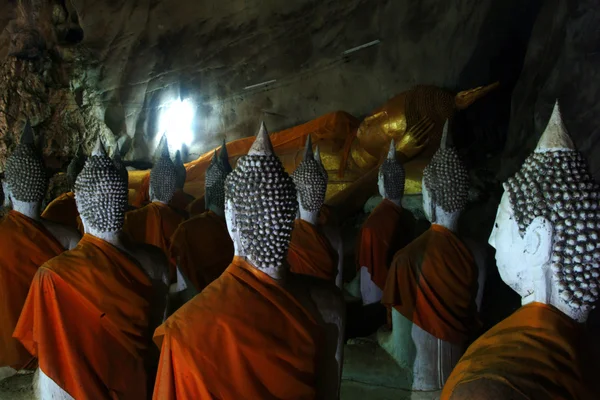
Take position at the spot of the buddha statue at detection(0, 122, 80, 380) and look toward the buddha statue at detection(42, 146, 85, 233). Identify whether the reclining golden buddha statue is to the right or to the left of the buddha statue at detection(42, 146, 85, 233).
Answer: right

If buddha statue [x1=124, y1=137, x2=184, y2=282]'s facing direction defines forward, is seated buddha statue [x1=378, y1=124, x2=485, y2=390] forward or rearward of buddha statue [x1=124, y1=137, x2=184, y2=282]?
rearward

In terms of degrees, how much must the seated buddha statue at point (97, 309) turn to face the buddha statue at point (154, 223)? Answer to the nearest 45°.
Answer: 0° — it already faces it

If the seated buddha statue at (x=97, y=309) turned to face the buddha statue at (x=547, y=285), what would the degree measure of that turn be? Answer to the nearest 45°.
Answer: approximately 135° to its right

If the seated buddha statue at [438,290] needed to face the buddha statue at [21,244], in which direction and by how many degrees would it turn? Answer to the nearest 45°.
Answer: approximately 45° to its left

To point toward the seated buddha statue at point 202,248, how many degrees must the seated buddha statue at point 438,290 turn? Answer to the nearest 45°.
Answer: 0° — it already faces it

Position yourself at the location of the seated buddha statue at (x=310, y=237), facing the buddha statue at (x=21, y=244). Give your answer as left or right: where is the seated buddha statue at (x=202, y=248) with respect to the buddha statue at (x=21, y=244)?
right

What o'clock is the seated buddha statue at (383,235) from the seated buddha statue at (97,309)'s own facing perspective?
the seated buddha statue at (383,235) is roughly at 2 o'clock from the seated buddha statue at (97,309).

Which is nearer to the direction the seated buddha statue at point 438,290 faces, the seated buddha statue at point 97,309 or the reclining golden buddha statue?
the reclining golden buddha statue

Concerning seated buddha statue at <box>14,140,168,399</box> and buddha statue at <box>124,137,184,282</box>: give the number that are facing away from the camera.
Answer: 2

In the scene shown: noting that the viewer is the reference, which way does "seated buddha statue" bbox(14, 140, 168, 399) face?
facing away from the viewer

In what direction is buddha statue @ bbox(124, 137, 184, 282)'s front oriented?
away from the camera

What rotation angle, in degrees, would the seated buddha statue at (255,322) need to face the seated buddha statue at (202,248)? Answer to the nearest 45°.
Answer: approximately 45° to its right
